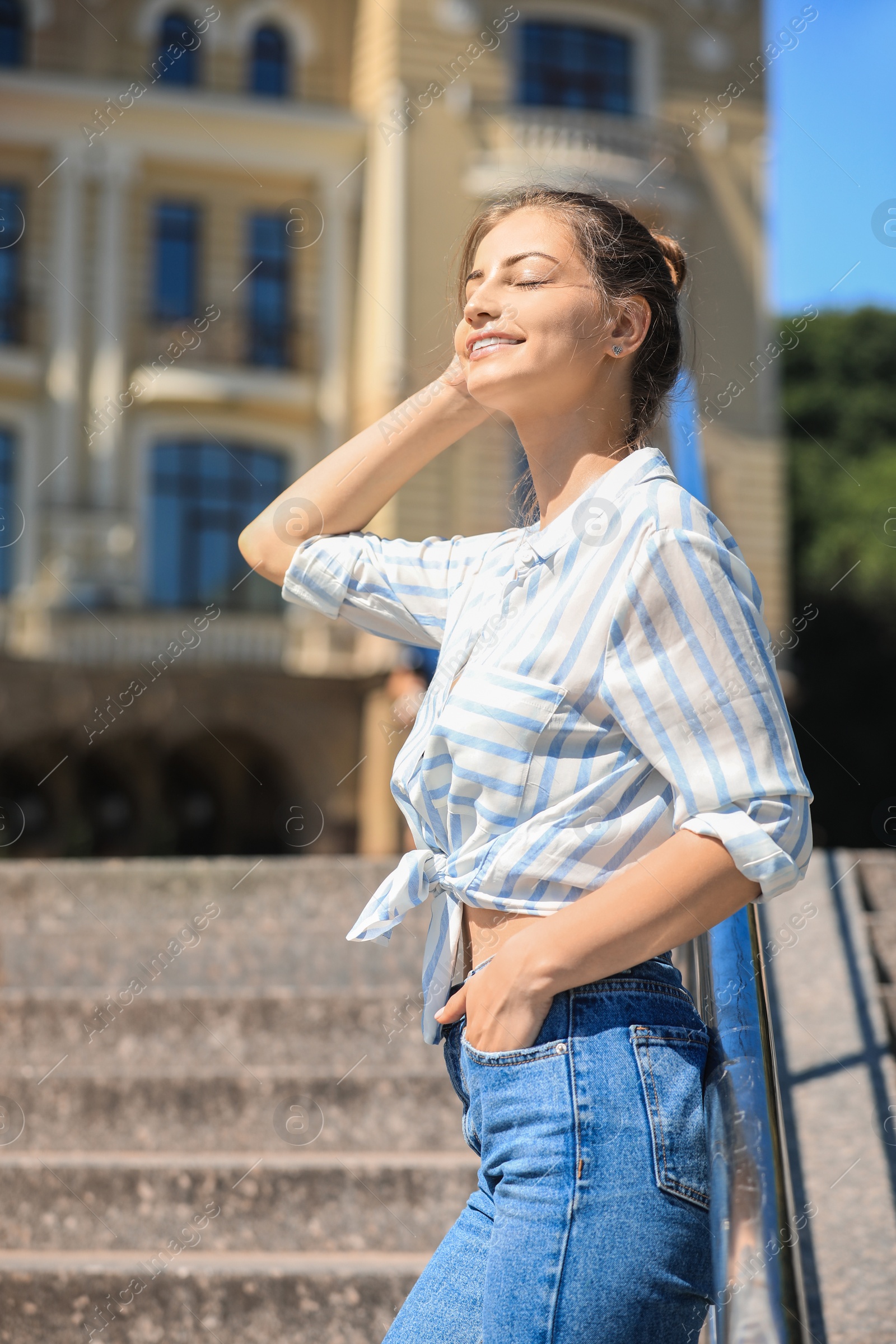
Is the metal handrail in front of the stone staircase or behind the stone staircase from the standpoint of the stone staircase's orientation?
in front

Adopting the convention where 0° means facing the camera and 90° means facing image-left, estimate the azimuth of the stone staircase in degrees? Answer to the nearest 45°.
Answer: approximately 0°

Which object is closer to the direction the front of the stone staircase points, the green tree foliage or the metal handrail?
the metal handrail

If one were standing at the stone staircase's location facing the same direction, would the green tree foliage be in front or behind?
behind
